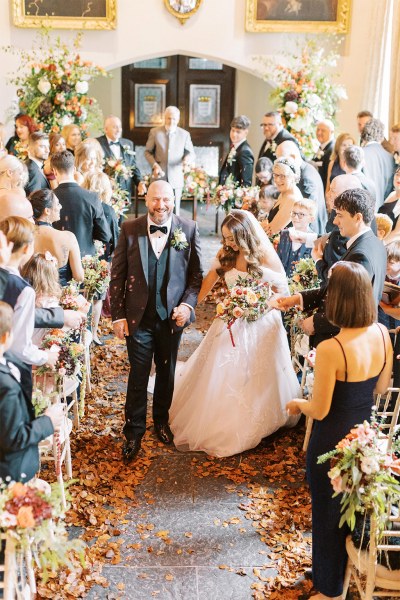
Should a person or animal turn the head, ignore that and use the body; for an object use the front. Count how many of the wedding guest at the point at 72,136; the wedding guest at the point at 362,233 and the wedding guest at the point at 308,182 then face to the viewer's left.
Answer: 2

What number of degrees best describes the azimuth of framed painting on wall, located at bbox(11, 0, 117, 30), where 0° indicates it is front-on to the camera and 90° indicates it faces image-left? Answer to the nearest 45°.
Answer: approximately 0°

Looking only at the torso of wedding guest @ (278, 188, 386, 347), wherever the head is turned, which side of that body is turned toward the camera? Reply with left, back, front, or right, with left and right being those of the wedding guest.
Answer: left

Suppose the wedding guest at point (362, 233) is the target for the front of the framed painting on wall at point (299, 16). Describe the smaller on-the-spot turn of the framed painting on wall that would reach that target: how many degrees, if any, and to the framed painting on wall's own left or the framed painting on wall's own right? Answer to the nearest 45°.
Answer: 0° — it already faces them

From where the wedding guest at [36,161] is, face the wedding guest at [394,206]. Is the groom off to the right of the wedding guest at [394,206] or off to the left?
right

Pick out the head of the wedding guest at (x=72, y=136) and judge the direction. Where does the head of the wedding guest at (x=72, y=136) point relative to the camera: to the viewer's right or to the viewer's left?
to the viewer's right
